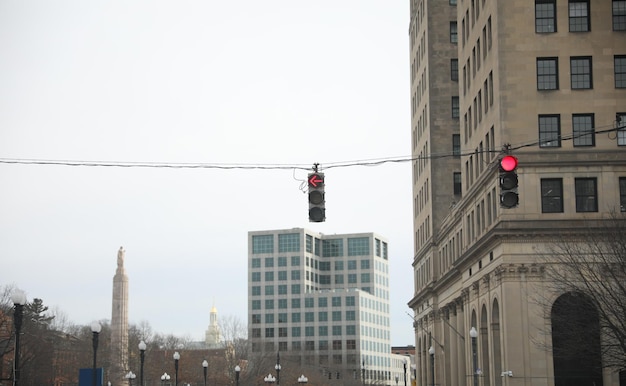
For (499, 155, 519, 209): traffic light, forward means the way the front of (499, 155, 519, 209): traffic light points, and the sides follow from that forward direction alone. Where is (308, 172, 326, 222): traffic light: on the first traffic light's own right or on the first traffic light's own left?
on the first traffic light's own right

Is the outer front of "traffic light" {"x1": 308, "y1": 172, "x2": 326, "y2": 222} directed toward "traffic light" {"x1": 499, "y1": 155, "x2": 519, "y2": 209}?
no

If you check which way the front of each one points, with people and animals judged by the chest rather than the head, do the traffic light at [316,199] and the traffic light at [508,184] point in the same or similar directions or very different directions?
same or similar directions

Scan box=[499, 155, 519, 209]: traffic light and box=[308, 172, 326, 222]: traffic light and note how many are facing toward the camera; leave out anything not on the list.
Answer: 2

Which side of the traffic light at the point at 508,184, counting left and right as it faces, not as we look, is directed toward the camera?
front

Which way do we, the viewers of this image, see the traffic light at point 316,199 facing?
facing the viewer
